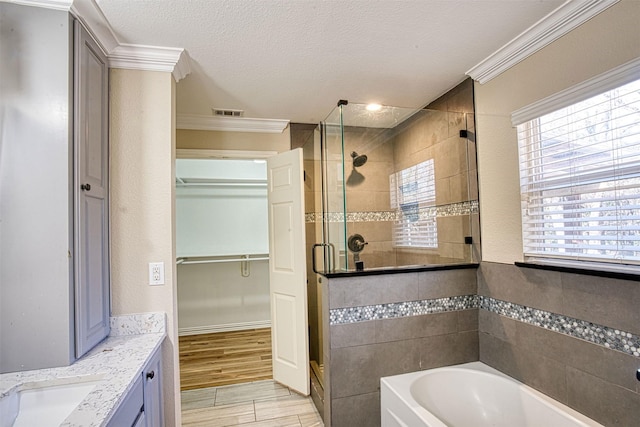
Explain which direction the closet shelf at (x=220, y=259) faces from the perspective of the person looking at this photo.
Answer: facing the viewer

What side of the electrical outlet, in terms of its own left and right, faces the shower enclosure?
left

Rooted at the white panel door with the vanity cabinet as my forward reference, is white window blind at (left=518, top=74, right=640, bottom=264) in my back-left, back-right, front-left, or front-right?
front-left

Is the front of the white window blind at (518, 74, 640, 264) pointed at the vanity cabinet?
yes

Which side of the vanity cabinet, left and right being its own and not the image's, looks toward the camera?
right

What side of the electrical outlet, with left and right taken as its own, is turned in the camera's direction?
front
